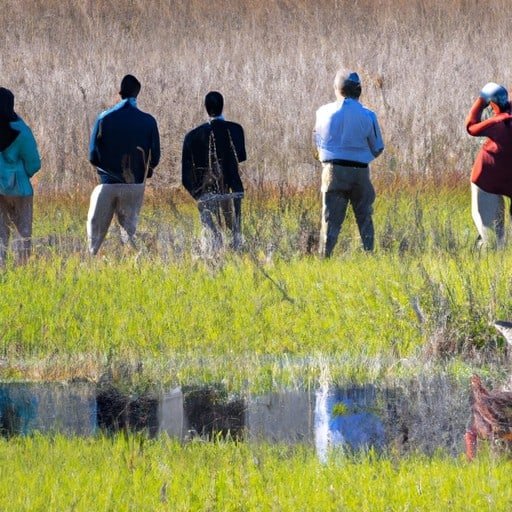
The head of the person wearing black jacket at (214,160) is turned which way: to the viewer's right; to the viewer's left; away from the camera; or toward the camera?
away from the camera

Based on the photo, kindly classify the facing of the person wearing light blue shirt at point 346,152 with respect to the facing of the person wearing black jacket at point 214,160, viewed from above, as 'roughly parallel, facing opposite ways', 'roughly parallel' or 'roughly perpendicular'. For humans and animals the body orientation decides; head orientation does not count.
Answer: roughly parallel

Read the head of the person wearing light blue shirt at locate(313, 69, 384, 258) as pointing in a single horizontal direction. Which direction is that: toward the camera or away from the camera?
away from the camera

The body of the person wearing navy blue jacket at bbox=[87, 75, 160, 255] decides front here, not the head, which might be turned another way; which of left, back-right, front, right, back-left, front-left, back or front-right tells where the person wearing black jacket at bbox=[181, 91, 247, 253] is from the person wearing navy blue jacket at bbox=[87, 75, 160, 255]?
right

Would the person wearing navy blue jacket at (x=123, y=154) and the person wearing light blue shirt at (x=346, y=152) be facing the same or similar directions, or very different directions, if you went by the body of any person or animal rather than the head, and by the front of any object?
same or similar directions

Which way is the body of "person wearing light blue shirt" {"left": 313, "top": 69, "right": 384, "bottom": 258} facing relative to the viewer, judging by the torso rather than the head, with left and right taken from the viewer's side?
facing away from the viewer

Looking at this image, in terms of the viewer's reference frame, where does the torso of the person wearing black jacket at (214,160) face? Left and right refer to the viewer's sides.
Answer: facing away from the viewer

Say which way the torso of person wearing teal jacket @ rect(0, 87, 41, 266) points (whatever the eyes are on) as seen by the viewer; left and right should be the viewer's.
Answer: facing away from the viewer

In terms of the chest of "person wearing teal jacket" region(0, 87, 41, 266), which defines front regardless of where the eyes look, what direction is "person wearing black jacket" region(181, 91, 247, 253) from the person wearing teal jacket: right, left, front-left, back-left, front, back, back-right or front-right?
right

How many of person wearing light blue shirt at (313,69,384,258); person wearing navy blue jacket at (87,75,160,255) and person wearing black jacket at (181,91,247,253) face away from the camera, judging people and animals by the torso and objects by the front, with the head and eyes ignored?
3

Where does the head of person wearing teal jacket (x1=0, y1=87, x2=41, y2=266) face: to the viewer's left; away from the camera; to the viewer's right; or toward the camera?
away from the camera

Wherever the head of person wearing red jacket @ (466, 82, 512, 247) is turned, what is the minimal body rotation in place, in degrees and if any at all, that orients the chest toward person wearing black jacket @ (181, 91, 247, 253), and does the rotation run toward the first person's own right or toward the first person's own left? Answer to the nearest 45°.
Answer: approximately 45° to the first person's own left

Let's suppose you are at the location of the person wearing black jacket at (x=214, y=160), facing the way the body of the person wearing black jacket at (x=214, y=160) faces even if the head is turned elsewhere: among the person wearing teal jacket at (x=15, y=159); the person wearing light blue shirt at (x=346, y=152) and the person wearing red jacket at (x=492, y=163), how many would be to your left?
1

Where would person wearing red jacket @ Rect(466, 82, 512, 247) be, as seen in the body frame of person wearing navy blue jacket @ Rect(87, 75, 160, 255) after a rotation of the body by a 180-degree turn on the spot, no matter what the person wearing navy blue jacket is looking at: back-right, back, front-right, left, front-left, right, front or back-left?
left
